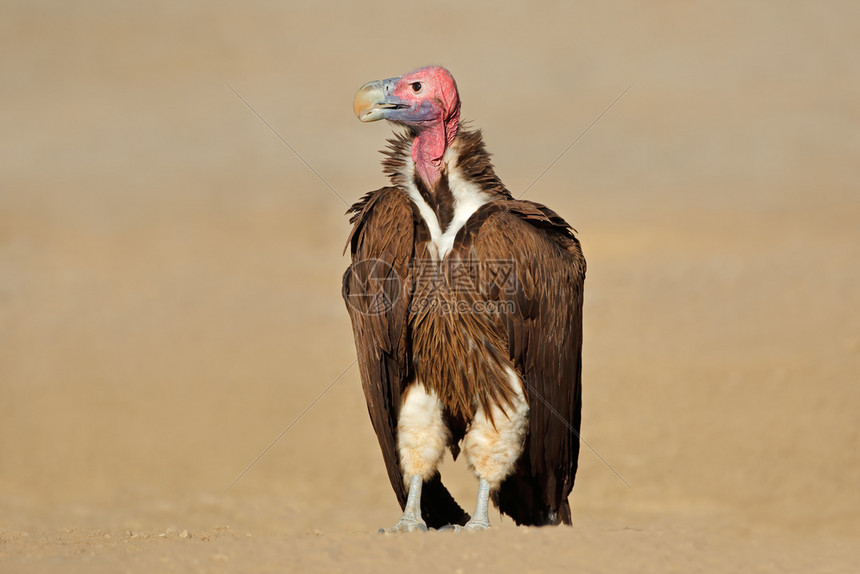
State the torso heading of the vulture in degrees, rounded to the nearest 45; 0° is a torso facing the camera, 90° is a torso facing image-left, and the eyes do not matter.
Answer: approximately 45°
